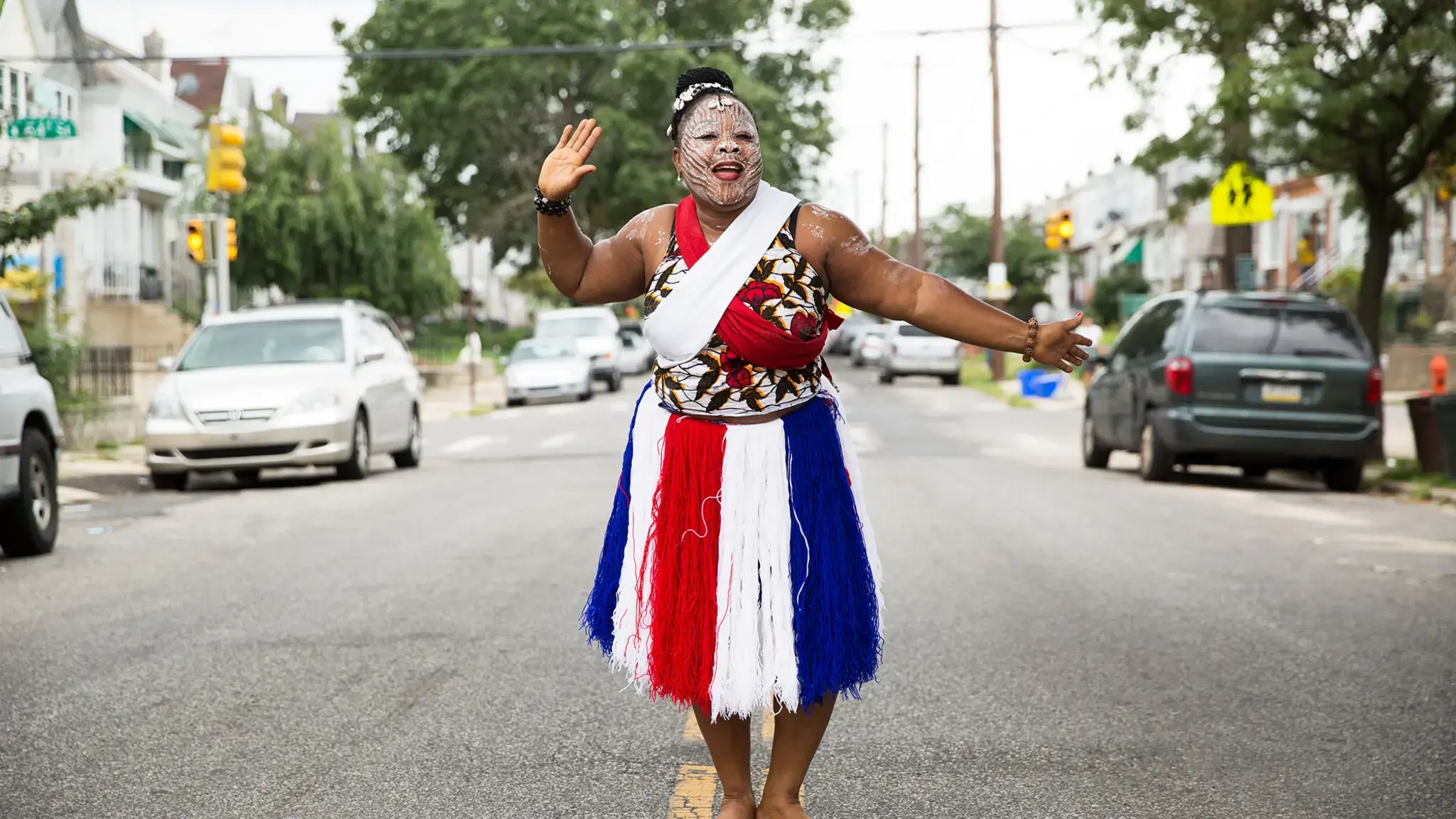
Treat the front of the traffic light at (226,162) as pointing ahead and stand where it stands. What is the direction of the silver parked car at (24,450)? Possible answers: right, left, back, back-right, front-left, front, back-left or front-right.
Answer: right

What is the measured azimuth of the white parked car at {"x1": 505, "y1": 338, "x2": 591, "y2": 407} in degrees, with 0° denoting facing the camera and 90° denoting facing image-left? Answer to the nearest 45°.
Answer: approximately 0°

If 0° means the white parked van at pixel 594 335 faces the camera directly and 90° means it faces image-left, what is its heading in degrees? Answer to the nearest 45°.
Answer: approximately 0°

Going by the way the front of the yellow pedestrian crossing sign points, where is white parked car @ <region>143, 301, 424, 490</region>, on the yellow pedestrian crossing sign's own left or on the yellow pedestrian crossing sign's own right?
on the yellow pedestrian crossing sign's own right

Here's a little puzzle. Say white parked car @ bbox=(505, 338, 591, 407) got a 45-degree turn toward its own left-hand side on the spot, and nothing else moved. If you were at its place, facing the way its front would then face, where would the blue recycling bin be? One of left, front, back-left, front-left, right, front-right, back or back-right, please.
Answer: front-left

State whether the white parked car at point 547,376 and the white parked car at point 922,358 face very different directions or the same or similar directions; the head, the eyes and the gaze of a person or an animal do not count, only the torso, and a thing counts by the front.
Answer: very different directions

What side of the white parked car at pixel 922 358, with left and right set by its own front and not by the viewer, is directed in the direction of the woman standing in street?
back

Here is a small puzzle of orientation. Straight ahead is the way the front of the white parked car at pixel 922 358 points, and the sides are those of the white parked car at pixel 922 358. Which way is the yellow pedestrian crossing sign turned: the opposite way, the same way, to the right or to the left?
the opposite way

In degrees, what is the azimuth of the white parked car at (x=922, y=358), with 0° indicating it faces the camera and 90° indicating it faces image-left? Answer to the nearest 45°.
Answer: approximately 180°

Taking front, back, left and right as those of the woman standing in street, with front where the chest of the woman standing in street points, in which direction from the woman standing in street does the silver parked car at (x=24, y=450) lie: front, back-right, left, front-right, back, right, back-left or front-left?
back-right

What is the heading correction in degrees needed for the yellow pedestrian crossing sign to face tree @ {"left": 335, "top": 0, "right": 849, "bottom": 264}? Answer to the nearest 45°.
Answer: approximately 135° to its right
